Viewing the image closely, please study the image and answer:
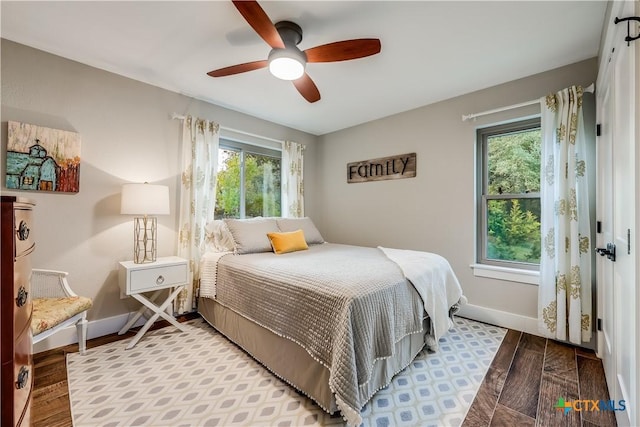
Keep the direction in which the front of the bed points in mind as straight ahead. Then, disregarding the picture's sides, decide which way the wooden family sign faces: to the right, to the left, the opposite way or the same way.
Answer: to the right

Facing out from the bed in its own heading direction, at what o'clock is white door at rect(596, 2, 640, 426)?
The white door is roughly at 11 o'clock from the bed.

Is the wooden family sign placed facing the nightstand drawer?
yes

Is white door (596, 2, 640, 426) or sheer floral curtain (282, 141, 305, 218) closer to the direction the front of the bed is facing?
the white door

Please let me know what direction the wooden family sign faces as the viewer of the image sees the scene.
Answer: facing the viewer and to the left of the viewer

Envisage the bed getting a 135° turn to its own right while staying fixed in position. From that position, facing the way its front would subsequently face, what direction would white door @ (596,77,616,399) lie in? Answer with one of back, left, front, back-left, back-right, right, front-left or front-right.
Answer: back

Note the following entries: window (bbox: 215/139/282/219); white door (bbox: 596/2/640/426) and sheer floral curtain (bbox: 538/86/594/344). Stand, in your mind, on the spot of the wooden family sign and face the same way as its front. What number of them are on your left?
2

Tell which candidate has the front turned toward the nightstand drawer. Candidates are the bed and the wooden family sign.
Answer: the wooden family sign

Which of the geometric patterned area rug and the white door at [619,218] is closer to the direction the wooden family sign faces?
the geometric patterned area rug

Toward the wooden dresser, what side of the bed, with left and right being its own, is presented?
right

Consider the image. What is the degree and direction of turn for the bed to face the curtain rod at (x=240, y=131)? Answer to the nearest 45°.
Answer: approximately 180°

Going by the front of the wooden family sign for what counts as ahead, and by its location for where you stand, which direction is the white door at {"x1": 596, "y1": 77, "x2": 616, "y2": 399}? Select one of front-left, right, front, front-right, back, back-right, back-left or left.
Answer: left

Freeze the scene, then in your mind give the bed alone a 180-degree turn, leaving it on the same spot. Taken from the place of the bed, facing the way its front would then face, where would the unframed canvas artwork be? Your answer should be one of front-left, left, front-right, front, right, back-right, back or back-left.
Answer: front-left

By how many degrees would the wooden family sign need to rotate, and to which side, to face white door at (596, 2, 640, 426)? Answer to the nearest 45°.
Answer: approximately 90° to its left

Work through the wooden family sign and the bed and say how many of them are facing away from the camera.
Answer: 0
